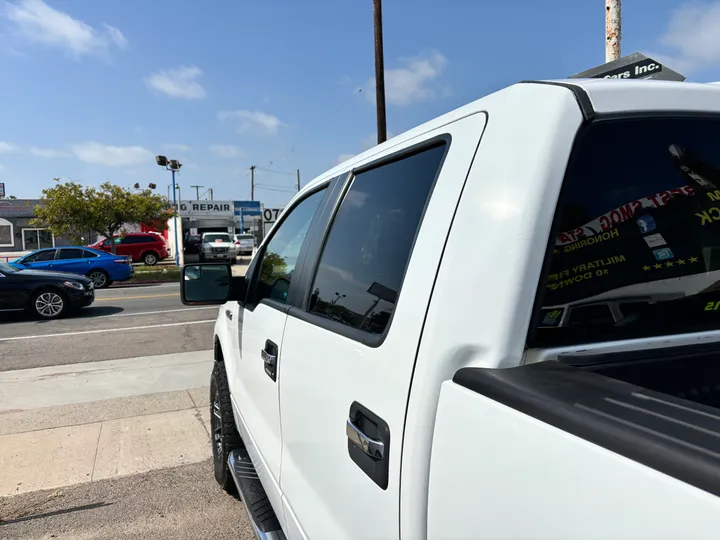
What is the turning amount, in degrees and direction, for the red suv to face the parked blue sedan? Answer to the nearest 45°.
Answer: approximately 90° to its left

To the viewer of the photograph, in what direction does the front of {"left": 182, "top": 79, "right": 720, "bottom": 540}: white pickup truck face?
facing away from the viewer and to the left of the viewer

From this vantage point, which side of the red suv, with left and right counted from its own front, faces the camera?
left

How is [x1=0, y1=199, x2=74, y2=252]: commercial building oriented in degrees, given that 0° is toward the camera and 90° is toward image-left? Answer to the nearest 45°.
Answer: approximately 0°

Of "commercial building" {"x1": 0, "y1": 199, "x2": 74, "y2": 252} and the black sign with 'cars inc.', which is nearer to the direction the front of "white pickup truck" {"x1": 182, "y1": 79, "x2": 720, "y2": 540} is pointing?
the commercial building

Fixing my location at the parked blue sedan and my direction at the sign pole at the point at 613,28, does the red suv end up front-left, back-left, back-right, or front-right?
back-left

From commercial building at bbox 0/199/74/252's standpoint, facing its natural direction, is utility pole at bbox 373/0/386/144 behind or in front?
in front

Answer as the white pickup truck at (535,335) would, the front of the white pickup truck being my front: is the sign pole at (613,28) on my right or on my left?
on my right

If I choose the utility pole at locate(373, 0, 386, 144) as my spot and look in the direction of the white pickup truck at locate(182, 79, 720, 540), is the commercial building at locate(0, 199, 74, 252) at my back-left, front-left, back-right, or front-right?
back-right

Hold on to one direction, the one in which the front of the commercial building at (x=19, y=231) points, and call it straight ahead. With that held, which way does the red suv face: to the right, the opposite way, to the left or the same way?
to the right

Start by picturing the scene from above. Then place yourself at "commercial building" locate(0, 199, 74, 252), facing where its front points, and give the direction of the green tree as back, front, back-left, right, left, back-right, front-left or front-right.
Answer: front

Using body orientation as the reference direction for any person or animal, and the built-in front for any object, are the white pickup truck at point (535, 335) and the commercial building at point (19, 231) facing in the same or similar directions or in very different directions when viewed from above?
very different directions

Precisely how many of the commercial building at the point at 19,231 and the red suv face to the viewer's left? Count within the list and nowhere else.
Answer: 1
